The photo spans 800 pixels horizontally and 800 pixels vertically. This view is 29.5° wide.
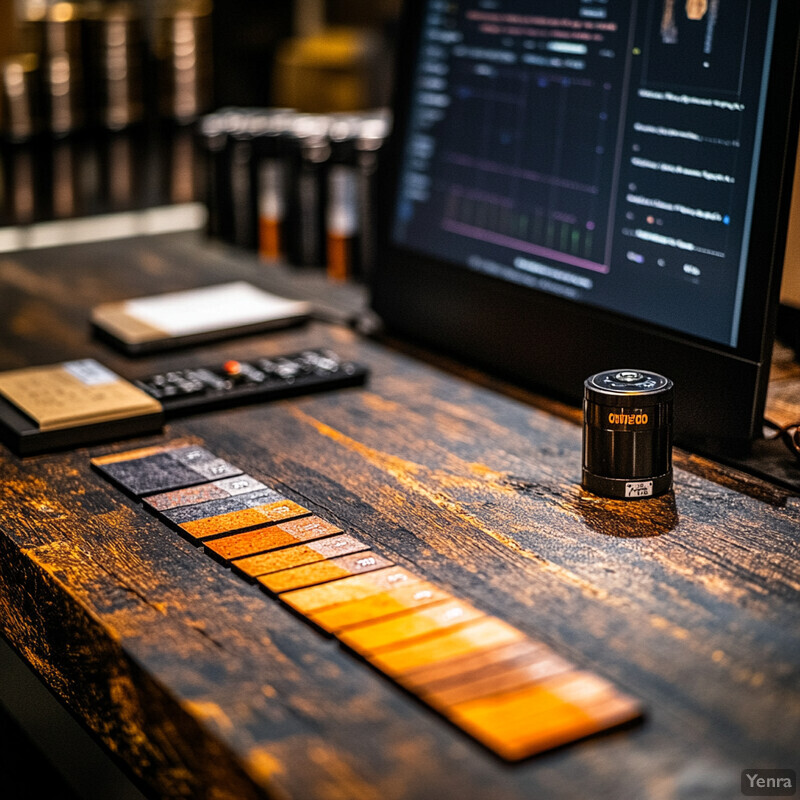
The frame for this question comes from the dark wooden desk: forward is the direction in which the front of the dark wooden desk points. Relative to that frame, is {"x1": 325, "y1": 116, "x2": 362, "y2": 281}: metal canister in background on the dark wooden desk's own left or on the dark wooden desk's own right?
on the dark wooden desk's own right

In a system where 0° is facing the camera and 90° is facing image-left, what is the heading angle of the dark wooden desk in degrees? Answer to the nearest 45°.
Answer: approximately 45°

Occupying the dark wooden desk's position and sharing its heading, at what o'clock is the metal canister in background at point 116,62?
The metal canister in background is roughly at 4 o'clock from the dark wooden desk.

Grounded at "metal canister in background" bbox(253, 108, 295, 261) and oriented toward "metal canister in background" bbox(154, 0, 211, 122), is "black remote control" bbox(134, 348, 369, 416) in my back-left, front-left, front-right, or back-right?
back-left

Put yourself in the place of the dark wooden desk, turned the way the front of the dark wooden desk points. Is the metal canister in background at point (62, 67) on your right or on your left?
on your right

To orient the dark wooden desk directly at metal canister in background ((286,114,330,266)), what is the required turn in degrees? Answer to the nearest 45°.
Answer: approximately 135° to its right
